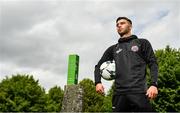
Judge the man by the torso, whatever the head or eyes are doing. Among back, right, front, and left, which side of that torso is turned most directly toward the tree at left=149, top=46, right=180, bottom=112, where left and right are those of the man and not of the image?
back

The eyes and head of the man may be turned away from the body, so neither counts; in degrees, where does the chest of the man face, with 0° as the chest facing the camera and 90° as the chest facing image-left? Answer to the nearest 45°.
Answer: approximately 0°

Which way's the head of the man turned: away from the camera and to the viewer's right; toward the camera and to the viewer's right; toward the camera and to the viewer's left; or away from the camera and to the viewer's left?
toward the camera and to the viewer's left
